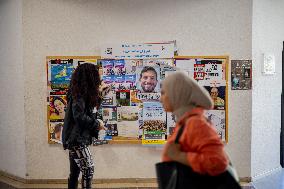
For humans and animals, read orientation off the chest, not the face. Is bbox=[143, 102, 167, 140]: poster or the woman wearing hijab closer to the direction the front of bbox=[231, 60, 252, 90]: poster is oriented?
the woman wearing hijab

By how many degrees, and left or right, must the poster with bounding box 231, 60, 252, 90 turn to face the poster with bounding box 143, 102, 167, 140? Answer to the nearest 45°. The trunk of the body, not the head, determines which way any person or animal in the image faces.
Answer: approximately 90° to its right

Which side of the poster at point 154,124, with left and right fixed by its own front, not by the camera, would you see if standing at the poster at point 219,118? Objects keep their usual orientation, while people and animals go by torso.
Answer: left

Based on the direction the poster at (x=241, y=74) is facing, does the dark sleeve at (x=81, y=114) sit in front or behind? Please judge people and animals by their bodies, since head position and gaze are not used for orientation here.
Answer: in front

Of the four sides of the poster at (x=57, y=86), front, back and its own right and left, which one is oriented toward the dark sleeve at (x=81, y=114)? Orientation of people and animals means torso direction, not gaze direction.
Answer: front

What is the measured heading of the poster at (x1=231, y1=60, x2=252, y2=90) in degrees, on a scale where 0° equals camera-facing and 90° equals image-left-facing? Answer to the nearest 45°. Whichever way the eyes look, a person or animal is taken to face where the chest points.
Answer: approximately 0°

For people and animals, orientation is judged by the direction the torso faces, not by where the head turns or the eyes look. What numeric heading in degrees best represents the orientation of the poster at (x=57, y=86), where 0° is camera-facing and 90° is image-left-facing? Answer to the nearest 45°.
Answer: approximately 0°

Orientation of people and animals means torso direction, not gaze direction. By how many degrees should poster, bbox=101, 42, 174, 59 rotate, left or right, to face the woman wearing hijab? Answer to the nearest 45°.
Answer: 0° — it already faces them

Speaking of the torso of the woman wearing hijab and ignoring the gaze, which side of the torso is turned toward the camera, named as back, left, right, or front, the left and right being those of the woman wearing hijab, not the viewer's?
left

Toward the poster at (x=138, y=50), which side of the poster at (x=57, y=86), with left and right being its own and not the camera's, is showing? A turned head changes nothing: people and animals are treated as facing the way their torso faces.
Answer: left

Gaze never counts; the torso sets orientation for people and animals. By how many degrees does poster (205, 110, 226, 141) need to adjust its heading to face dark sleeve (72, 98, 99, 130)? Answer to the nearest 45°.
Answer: approximately 45° to its right

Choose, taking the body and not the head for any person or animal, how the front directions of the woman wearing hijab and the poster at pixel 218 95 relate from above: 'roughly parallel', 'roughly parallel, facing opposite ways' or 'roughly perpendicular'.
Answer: roughly perpendicular
